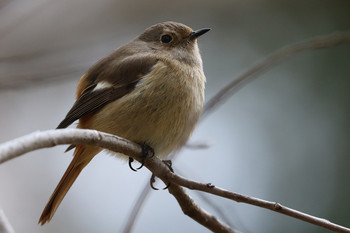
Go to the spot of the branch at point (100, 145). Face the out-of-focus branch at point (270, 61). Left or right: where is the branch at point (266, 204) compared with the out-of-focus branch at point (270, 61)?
right

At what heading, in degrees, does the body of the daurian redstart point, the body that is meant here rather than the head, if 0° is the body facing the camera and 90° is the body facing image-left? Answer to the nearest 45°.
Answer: approximately 270°
